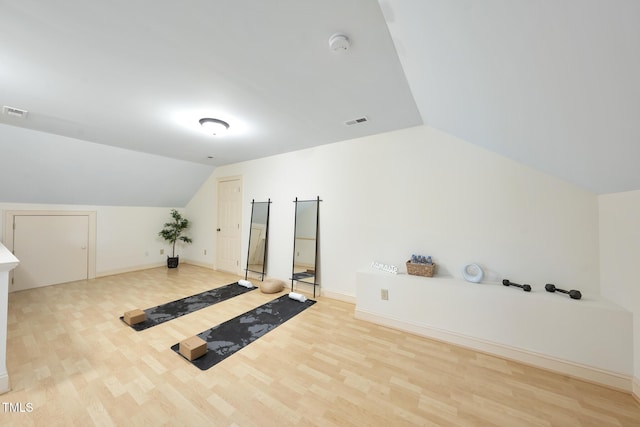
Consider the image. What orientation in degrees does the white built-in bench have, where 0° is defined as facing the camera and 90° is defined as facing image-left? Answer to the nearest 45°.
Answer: approximately 45°

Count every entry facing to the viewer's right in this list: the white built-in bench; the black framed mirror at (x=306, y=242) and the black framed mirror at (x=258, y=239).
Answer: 0

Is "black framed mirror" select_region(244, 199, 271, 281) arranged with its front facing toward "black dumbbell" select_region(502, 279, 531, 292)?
no

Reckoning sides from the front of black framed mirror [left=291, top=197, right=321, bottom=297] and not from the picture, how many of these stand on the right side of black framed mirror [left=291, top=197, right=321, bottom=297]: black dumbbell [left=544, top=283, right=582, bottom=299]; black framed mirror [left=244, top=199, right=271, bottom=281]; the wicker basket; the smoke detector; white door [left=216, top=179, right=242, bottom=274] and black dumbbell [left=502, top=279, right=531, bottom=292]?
2

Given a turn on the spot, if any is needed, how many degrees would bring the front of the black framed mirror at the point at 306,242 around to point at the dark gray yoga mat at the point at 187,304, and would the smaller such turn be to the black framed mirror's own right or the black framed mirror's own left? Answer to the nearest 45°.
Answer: approximately 45° to the black framed mirror's own right

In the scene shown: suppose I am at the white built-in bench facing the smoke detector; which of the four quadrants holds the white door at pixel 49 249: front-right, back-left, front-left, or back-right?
front-right

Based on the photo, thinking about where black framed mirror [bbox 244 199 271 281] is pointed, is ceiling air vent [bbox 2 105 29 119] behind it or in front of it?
in front

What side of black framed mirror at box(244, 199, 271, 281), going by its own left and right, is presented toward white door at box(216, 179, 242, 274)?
right

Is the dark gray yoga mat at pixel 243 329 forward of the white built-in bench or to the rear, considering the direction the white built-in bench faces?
forward

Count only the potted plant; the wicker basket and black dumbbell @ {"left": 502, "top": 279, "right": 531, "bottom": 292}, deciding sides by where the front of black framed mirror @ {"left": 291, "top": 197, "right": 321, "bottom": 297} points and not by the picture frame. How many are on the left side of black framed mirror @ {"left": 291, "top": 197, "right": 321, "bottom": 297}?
2

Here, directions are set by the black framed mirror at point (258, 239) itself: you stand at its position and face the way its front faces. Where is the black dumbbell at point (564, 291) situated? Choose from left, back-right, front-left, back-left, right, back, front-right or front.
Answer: left

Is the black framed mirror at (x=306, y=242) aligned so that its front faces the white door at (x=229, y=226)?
no

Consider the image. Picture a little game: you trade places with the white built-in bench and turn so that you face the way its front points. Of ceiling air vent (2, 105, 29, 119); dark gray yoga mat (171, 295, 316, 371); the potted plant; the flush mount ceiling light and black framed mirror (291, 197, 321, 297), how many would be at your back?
0

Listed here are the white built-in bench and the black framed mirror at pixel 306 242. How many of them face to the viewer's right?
0

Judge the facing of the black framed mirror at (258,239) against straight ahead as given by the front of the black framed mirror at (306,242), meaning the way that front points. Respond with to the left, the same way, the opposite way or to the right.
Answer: the same way

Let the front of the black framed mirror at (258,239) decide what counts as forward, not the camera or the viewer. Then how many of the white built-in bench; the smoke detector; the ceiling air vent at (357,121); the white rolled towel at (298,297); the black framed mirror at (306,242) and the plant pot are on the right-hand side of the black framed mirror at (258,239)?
1

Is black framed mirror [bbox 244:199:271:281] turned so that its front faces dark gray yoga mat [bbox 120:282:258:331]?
yes

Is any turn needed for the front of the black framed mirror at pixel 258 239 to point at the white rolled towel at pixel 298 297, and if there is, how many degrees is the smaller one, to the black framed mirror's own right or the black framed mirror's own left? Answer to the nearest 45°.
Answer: approximately 90° to the black framed mirror's own left

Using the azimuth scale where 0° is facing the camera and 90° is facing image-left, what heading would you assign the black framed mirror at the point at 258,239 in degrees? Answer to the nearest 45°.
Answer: approximately 45°

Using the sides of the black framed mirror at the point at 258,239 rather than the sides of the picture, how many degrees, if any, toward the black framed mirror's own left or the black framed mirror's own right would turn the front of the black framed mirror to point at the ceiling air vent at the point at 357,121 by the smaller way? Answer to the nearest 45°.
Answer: approximately 90° to the black framed mirror's own left
